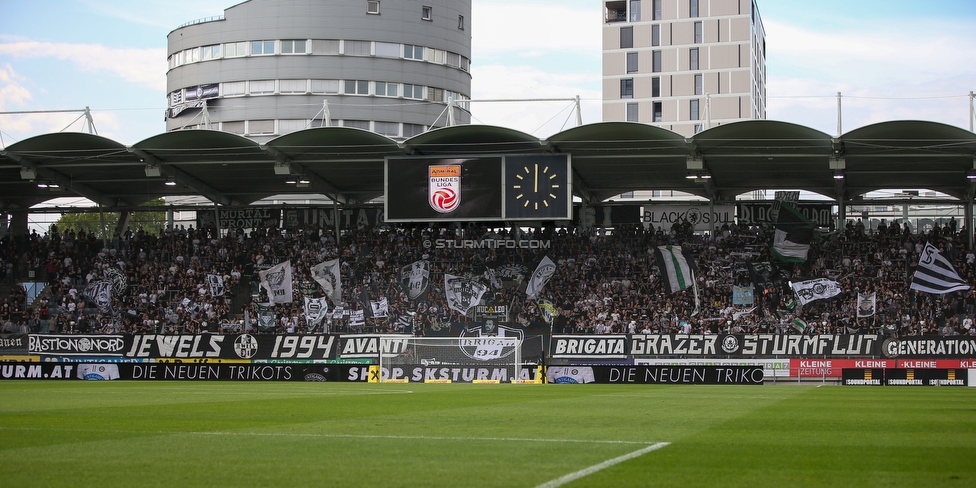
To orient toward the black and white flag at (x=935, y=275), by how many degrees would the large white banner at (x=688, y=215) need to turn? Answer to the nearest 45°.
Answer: approximately 45° to its left

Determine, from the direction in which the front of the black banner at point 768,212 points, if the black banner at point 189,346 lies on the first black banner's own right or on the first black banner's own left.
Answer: on the first black banner's own right

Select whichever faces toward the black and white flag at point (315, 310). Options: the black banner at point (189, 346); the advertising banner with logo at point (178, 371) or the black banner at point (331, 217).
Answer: the black banner at point (331, 217)

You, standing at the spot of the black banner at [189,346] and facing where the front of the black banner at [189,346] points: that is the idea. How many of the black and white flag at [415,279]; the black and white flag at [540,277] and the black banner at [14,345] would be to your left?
2

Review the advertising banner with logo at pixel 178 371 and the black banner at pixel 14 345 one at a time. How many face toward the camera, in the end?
2

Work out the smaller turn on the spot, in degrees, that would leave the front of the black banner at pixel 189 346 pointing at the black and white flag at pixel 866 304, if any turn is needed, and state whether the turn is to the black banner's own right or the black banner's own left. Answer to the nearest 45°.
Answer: approximately 90° to the black banner's own left

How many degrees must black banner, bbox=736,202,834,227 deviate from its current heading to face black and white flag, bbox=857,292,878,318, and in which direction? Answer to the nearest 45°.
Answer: approximately 45° to its left

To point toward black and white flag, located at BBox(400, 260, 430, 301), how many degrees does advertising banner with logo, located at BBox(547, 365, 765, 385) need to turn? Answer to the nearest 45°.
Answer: approximately 135° to its right

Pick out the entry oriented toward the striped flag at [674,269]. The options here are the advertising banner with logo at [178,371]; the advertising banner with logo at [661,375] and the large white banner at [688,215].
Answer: the large white banner

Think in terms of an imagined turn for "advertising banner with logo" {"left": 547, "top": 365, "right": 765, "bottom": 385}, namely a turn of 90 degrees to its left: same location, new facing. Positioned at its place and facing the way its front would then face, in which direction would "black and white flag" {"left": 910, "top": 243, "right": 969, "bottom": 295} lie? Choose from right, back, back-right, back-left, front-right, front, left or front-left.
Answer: front-left

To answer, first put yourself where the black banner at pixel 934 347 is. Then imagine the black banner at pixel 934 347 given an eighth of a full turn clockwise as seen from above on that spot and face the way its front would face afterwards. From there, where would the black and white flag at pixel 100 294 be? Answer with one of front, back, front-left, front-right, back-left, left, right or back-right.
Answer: front-right

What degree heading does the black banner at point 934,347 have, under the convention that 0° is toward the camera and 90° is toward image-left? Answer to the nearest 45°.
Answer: approximately 0°

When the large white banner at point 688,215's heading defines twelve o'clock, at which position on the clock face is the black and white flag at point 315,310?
The black and white flag is roughly at 2 o'clock from the large white banner.

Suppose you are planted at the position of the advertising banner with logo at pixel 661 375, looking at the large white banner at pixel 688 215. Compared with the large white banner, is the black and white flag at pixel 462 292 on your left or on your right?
left
